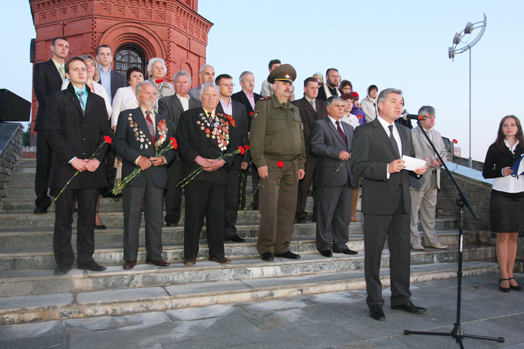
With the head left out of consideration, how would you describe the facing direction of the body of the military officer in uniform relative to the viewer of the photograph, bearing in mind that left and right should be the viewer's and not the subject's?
facing the viewer and to the right of the viewer

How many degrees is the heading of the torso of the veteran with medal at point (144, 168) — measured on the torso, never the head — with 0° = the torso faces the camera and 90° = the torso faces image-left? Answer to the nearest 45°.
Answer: approximately 315°

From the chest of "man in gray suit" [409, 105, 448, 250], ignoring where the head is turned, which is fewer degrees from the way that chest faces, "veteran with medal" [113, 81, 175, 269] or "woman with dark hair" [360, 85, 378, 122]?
the veteran with medal

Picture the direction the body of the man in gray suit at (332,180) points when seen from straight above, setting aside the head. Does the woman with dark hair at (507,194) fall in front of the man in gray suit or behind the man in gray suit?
in front

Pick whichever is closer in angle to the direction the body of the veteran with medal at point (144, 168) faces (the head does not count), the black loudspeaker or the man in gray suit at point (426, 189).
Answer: the man in gray suit

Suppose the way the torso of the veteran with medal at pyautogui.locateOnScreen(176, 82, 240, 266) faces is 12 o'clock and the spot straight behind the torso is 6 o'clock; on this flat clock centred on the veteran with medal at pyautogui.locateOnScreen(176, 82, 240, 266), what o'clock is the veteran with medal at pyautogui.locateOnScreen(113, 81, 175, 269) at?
the veteran with medal at pyautogui.locateOnScreen(113, 81, 175, 269) is roughly at 4 o'clock from the veteran with medal at pyautogui.locateOnScreen(176, 82, 240, 266).
